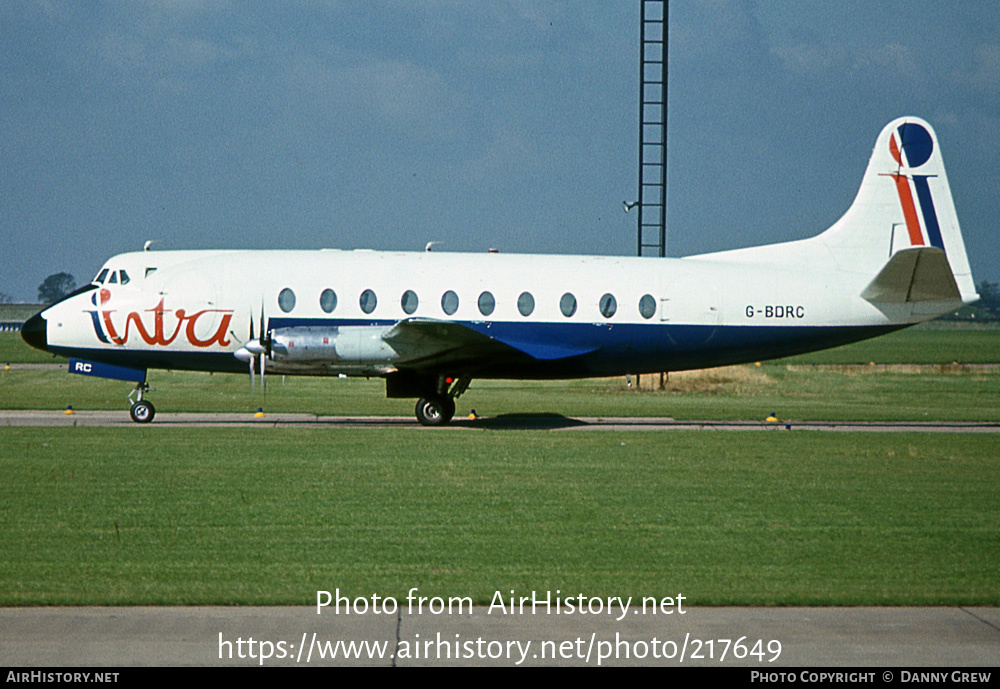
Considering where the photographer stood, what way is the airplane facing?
facing to the left of the viewer
